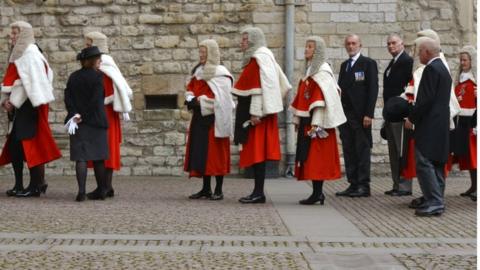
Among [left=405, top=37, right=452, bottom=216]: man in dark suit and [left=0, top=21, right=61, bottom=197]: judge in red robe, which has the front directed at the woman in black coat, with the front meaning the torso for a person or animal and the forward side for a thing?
the man in dark suit

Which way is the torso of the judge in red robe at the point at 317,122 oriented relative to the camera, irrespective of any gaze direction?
to the viewer's left

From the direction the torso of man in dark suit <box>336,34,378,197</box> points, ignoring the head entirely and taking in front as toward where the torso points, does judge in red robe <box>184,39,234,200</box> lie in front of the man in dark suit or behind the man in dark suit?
in front

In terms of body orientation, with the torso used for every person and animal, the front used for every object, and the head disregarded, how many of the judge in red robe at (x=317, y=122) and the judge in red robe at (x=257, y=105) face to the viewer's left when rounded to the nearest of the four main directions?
2

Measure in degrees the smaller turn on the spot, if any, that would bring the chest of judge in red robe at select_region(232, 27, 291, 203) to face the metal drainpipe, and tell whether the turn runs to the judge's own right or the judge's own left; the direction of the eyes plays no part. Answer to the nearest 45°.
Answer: approximately 90° to the judge's own right

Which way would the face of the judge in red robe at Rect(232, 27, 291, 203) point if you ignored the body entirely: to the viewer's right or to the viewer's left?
to the viewer's left

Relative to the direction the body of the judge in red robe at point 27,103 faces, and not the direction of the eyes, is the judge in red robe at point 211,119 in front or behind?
behind

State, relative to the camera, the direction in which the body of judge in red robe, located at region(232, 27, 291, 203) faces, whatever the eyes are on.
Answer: to the viewer's left

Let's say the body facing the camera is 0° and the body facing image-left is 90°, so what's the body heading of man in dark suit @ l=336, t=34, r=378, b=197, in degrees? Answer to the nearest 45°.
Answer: approximately 45°

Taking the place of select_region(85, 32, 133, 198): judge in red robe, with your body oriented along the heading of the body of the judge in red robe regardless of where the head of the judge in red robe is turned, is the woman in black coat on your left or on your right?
on your left

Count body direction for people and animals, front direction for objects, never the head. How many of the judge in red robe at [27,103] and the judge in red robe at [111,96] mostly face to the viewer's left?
2

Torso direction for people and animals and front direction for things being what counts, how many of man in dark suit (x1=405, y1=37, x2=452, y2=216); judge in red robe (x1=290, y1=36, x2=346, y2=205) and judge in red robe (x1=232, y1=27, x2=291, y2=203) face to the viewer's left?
3
